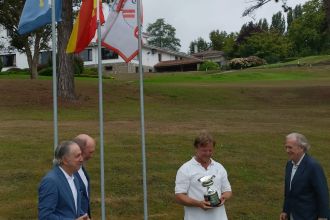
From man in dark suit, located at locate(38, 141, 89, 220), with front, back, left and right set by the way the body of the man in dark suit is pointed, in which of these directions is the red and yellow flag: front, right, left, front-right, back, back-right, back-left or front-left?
back-left

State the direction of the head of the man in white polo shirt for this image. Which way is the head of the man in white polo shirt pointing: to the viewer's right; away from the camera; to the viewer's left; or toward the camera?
toward the camera

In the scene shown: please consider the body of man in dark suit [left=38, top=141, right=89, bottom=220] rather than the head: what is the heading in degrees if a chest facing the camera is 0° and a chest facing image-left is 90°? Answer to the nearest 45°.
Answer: approximately 315°

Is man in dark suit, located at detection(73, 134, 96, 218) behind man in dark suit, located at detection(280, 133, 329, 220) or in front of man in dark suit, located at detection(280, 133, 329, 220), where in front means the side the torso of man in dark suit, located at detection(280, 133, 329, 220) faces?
in front

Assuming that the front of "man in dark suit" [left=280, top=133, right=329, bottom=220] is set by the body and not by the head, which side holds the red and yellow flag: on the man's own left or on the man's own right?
on the man's own right

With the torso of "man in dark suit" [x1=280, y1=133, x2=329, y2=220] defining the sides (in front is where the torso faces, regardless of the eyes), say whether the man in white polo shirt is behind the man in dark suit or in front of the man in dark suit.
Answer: in front

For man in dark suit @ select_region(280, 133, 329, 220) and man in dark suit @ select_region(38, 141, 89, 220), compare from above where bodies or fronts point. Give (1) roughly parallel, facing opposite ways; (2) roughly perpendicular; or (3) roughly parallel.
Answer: roughly perpendicular

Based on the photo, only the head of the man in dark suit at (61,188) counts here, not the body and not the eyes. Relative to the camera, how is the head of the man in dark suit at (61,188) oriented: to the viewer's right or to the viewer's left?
to the viewer's right

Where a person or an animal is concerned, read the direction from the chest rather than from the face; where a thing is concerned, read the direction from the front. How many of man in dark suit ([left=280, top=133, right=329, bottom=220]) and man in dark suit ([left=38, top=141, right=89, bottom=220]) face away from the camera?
0

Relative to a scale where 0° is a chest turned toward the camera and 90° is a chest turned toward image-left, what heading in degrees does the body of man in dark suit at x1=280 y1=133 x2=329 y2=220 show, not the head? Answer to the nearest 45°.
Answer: approximately 45°

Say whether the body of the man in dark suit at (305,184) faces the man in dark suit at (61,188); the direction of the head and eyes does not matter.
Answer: yes

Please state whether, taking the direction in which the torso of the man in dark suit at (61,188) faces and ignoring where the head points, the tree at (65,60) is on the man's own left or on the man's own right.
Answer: on the man's own left

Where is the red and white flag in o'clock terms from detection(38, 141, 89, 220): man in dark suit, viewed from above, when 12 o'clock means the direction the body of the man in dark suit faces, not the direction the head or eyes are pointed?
The red and white flag is roughly at 8 o'clock from the man in dark suit.
